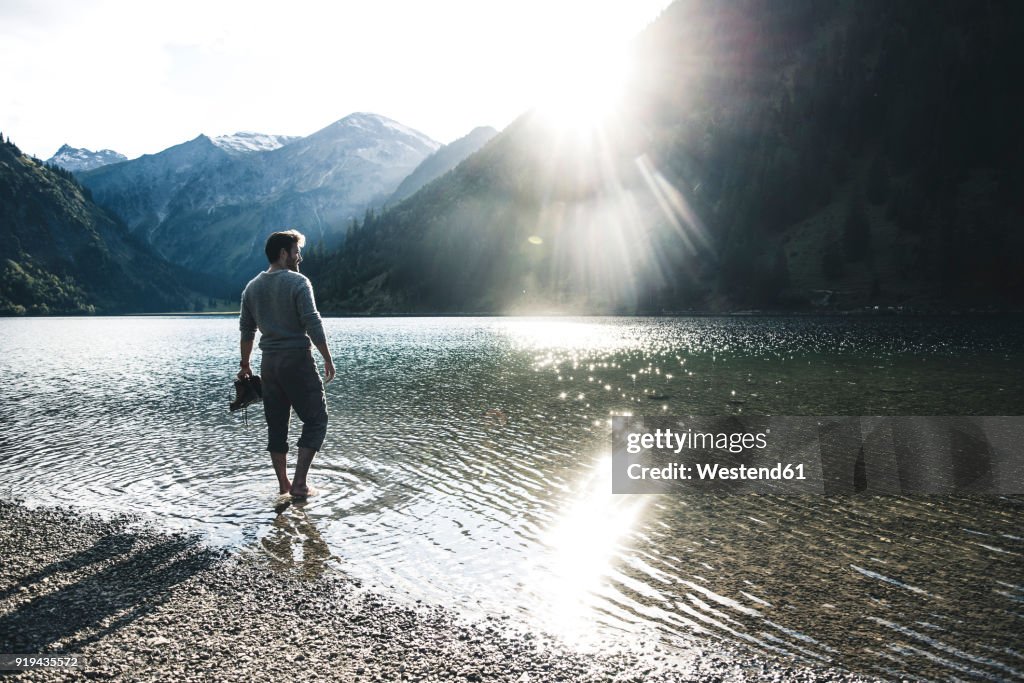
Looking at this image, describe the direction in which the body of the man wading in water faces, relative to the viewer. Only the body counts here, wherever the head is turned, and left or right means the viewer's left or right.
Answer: facing away from the viewer
